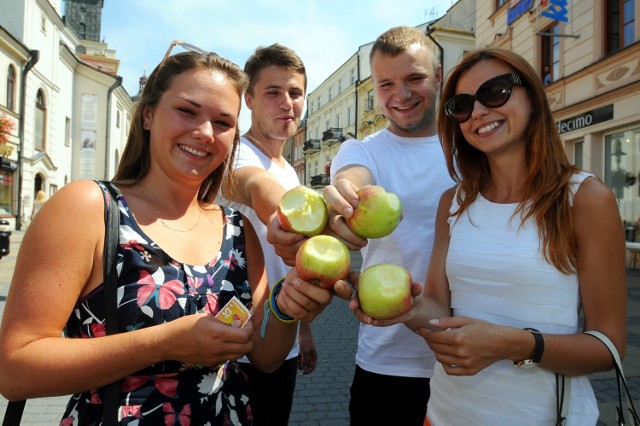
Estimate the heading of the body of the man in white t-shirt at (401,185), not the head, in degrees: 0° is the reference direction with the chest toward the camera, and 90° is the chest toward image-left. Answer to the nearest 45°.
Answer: approximately 0°

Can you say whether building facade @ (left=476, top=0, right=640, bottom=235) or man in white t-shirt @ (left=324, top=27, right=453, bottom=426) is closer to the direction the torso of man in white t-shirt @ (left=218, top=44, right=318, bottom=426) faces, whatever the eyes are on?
the man in white t-shirt

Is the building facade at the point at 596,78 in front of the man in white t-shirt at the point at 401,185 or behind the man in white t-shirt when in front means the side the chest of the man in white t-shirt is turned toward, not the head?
behind

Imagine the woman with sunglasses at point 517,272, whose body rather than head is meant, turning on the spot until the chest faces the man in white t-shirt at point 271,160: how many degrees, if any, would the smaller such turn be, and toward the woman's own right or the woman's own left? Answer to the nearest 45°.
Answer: approximately 45° to the woman's own right

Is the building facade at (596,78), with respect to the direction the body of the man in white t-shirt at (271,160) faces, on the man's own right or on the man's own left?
on the man's own left

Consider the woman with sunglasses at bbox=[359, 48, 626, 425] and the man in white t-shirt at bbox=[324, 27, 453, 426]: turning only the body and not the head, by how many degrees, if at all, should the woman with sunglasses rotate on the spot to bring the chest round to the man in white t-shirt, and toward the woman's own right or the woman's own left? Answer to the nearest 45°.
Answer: approximately 90° to the woman's own right
